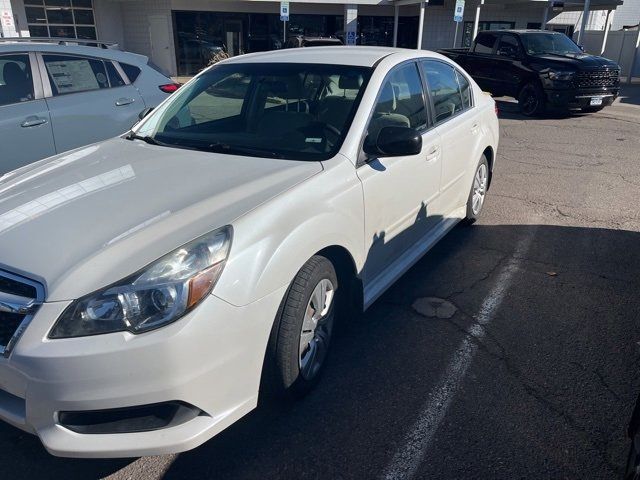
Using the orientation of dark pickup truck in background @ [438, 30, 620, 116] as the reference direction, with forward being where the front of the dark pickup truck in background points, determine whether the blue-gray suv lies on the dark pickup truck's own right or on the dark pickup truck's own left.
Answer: on the dark pickup truck's own right

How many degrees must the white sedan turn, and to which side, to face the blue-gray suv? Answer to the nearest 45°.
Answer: approximately 90° to its right

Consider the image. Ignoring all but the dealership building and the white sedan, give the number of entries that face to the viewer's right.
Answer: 0

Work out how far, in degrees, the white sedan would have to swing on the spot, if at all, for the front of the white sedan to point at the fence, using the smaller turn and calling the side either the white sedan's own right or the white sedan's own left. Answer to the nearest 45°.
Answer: approximately 180°

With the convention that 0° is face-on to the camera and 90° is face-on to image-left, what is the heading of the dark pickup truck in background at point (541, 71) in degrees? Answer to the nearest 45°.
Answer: approximately 315°

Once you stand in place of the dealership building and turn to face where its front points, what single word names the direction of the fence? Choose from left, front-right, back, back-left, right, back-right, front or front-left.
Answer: left

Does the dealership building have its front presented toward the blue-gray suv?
yes

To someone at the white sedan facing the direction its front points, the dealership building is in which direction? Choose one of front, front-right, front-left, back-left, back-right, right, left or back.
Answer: back-right

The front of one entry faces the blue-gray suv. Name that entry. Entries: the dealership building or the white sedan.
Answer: the dealership building

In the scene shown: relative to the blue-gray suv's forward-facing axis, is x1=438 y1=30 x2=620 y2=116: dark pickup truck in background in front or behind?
behind
